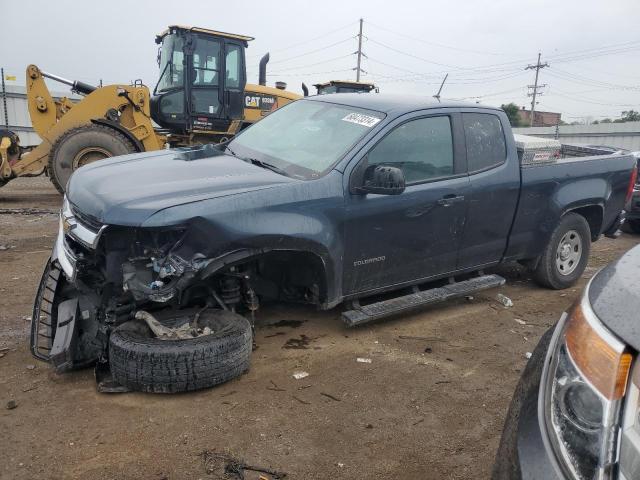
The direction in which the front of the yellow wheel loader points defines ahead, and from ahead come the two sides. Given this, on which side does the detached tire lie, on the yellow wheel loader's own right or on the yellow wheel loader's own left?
on the yellow wheel loader's own left

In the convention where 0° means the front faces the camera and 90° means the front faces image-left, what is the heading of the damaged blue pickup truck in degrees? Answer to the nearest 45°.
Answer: approximately 45°

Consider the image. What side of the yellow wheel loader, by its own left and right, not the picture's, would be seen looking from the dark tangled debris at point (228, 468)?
left

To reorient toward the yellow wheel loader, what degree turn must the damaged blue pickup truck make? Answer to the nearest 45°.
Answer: approximately 90° to its right

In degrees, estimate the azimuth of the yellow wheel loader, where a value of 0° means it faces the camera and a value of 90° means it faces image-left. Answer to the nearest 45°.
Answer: approximately 90°

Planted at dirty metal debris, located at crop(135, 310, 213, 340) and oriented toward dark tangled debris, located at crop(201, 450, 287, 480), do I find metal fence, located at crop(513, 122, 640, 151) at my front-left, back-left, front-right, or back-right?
back-left

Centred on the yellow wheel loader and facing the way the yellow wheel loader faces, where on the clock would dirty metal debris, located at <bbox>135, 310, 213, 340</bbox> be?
The dirty metal debris is roughly at 9 o'clock from the yellow wheel loader.
